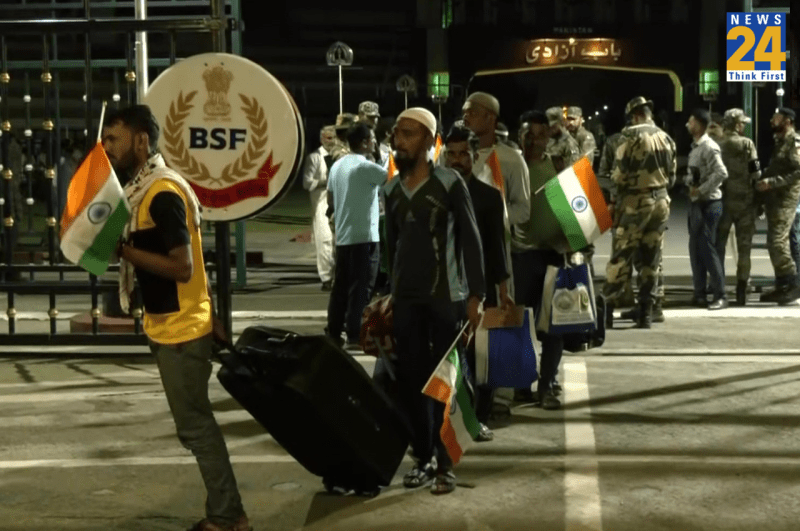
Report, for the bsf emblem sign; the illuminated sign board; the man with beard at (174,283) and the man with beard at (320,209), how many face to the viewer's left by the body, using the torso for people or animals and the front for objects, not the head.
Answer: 1

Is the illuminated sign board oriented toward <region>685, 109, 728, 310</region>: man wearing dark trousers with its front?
yes

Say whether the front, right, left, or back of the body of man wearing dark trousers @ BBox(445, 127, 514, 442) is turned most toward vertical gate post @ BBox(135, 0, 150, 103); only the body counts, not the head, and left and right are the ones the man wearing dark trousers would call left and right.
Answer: right

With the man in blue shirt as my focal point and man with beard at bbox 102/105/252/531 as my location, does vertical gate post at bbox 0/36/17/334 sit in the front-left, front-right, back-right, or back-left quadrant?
front-left

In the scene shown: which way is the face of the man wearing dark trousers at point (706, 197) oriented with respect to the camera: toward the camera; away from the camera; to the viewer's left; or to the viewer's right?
to the viewer's left

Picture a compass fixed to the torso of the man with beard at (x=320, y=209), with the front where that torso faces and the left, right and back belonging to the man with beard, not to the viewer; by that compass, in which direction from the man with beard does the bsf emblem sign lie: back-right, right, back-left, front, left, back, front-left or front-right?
front-right

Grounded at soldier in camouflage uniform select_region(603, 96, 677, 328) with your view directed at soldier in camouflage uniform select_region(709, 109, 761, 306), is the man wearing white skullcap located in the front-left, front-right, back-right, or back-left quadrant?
back-right

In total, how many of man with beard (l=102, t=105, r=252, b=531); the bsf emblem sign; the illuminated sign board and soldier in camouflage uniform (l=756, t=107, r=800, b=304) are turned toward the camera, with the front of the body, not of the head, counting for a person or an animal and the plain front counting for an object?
2

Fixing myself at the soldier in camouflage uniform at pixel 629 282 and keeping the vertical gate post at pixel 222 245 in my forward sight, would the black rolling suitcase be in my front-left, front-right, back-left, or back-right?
front-left

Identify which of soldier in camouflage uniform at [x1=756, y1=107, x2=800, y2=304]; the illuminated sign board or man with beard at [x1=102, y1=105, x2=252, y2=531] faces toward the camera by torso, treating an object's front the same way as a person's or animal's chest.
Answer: the illuminated sign board

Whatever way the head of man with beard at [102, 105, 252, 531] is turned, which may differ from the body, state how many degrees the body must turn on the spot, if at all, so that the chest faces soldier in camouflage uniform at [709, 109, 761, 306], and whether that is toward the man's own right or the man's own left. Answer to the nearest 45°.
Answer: approximately 135° to the man's own right

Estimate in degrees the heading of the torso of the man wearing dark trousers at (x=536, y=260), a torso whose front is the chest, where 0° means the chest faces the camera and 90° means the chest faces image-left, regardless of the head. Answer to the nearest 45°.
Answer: approximately 45°

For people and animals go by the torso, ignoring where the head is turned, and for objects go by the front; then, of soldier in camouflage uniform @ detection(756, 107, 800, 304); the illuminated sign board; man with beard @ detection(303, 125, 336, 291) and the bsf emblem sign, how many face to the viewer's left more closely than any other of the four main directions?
1

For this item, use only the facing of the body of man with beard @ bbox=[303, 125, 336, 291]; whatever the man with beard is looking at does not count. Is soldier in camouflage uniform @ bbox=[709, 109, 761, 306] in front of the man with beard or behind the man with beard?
in front

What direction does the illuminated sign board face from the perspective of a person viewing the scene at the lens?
facing the viewer

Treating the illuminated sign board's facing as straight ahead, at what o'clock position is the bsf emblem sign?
The bsf emblem sign is roughly at 12 o'clock from the illuminated sign board.

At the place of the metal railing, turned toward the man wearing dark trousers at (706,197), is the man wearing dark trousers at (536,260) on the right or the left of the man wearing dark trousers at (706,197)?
right
